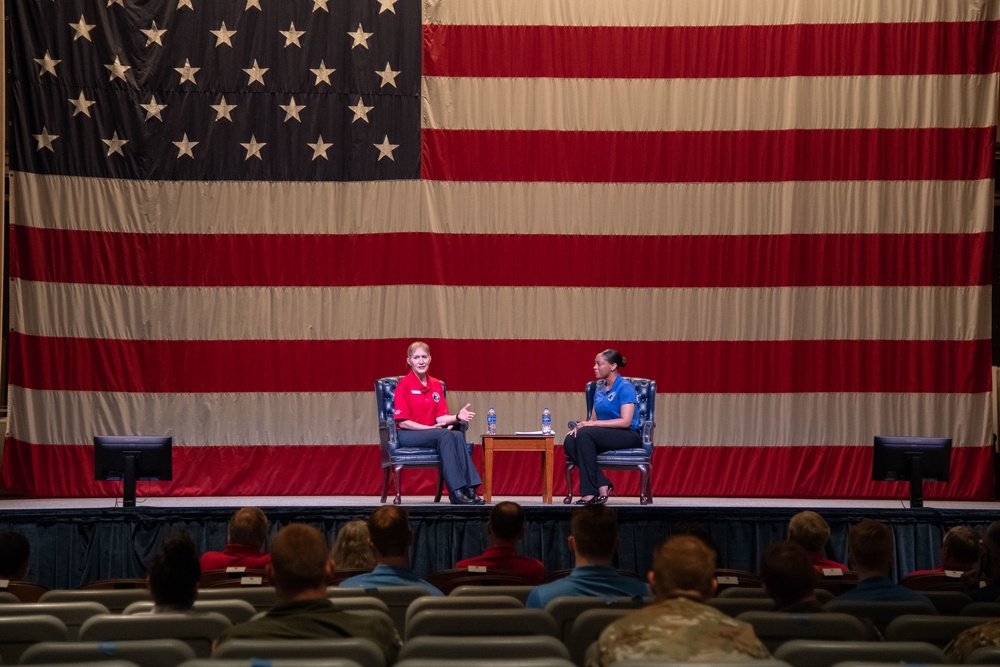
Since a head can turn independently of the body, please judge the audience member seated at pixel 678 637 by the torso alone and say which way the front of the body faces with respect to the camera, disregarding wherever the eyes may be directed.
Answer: away from the camera

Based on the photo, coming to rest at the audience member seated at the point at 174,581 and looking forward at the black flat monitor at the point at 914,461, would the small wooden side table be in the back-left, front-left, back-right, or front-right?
front-left

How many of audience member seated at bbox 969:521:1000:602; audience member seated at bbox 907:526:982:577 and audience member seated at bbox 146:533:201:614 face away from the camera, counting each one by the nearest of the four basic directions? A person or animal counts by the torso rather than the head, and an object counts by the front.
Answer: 3

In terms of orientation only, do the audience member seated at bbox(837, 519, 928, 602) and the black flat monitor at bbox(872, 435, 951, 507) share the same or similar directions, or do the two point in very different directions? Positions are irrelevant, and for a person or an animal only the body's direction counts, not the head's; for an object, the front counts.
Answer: same or similar directions

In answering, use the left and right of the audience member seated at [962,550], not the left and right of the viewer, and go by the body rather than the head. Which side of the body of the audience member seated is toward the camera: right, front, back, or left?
back

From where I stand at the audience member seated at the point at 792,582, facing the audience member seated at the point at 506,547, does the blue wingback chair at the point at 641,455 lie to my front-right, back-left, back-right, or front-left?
front-right

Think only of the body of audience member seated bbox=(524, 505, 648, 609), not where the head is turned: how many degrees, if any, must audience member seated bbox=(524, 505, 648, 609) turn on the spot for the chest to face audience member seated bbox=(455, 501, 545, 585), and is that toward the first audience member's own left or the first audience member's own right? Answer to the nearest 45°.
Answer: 0° — they already face them

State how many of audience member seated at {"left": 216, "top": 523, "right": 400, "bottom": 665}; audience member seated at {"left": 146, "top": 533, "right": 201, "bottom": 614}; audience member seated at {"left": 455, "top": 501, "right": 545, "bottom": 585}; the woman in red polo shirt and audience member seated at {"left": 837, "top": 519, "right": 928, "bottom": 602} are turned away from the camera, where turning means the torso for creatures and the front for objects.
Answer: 4

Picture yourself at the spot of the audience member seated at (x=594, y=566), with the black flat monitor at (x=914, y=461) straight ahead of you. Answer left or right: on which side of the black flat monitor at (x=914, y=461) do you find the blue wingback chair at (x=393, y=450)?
left

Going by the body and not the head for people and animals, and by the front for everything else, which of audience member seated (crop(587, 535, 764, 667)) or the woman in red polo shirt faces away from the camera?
the audience member seated

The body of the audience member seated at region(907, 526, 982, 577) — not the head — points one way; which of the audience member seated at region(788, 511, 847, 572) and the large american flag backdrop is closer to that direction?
the large american flag backdrop

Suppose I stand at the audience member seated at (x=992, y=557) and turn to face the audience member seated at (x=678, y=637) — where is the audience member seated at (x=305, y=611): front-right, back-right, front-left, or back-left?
front-right

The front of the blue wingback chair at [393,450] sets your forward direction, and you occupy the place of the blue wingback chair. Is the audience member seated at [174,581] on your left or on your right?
on your right

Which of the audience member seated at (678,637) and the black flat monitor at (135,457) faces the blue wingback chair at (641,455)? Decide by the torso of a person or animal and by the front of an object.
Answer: the audience member seated

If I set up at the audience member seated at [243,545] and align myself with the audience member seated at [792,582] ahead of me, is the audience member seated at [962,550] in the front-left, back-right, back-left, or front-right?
front-left

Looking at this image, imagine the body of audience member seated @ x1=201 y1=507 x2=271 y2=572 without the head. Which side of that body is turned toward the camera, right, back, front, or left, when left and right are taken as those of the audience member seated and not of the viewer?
back

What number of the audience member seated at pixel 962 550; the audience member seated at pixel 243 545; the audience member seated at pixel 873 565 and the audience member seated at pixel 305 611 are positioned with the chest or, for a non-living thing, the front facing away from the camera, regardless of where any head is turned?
4

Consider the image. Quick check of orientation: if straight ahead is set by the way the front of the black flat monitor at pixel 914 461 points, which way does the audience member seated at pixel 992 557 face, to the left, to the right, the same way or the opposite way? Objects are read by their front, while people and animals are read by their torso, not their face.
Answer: the same way

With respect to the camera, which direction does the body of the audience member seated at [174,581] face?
away from the camera

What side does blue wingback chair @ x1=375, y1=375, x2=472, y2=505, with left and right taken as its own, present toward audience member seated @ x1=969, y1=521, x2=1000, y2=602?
front

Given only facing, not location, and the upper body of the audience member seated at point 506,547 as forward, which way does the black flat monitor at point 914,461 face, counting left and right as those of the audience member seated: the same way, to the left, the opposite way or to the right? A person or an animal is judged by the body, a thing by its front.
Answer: the same way
